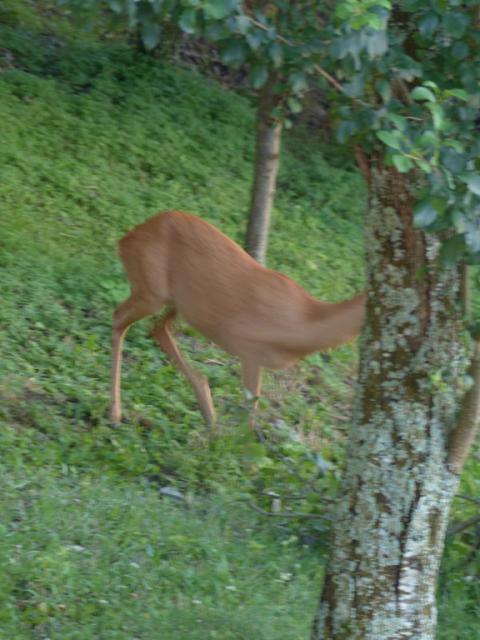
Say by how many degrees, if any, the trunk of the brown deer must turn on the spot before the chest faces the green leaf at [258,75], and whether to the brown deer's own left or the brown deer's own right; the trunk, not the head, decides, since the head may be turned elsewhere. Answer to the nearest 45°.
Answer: approximately 90° to the brown deer's own right

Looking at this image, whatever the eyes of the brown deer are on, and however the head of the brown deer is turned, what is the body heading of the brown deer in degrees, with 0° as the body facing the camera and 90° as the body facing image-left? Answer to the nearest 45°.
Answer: approximately 270°

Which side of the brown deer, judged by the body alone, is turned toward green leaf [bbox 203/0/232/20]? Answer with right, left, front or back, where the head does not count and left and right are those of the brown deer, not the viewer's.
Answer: right

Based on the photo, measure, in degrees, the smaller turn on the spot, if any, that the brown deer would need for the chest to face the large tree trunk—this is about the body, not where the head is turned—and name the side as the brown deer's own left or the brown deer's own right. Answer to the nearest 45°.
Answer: approximately 90° to the brown deer's own right

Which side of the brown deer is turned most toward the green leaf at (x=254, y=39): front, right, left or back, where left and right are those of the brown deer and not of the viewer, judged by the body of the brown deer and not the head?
right

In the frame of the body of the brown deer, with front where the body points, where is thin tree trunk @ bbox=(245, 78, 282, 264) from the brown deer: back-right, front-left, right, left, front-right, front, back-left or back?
left

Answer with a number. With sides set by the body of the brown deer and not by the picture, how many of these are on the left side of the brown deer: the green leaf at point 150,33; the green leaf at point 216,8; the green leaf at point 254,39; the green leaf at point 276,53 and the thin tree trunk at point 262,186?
1
